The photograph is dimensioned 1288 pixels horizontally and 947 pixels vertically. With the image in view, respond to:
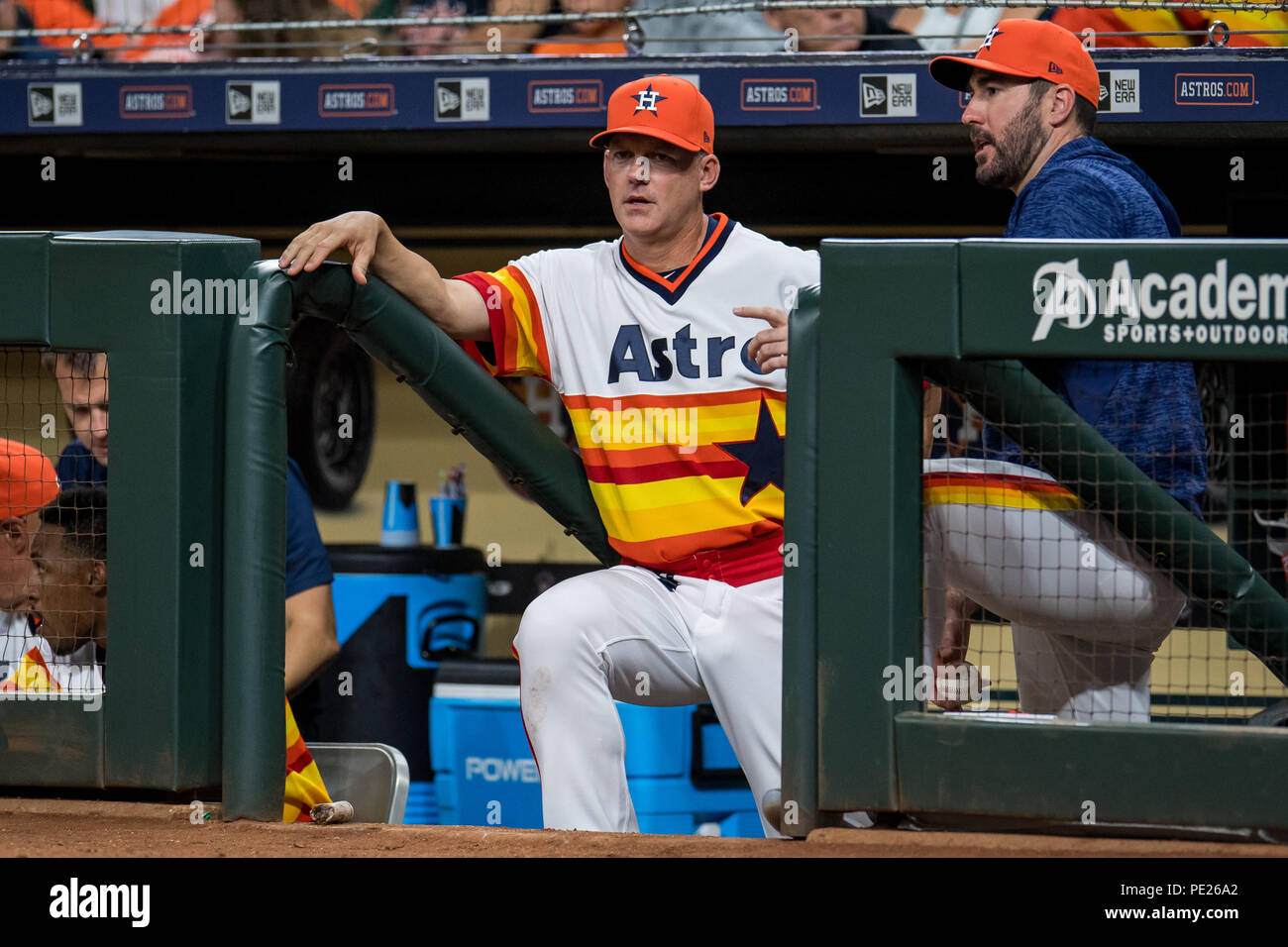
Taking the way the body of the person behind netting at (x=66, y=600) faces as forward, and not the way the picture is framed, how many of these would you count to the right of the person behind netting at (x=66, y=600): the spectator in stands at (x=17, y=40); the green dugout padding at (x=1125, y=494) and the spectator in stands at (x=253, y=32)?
2

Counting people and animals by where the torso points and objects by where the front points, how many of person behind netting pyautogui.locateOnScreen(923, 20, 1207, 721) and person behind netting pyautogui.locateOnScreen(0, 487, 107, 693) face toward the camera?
0

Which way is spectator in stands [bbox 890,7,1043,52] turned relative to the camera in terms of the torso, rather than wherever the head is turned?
toward the camera

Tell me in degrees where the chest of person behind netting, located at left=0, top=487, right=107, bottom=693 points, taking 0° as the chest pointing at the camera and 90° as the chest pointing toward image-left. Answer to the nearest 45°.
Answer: approximately 90°

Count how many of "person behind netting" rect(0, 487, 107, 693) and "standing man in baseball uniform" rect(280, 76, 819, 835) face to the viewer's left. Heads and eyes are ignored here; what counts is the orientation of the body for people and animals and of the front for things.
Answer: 1

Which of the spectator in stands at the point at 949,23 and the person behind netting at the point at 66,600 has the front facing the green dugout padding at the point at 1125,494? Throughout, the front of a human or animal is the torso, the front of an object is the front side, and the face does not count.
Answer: the spectator in stands

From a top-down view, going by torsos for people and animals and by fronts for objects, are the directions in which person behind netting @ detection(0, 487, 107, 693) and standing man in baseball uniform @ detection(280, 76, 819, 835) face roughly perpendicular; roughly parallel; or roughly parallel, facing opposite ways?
roughly perpendicular

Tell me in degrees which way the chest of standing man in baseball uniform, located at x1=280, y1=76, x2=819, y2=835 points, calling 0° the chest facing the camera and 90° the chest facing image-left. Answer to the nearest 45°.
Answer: approximately 0°

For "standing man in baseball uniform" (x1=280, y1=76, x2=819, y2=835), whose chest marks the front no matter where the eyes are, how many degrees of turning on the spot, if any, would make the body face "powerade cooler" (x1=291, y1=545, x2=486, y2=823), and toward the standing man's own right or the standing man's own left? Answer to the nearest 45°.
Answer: approximately 180°

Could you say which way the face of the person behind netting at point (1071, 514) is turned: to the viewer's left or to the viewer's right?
to the viewer's left

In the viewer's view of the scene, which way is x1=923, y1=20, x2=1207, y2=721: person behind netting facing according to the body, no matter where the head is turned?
to the viewer's left

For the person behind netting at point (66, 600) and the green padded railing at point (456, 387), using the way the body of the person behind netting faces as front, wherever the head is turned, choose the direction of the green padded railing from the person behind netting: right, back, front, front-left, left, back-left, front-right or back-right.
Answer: back

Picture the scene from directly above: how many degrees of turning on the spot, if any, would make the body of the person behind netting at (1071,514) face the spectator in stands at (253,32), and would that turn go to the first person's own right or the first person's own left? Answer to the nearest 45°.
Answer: approximately 45° to the first person's own right
